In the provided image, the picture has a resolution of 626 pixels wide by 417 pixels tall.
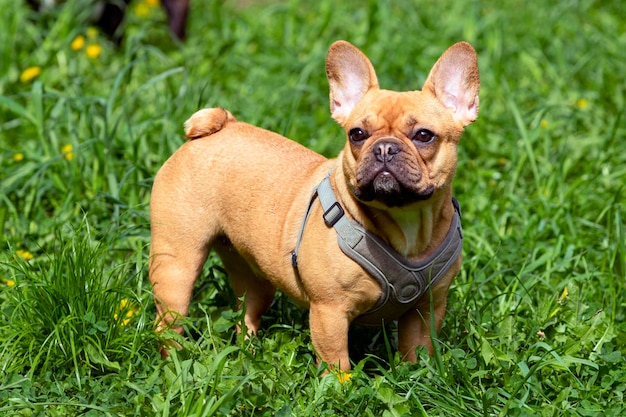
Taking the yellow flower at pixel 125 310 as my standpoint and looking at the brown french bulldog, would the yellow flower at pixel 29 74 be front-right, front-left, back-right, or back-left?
back-left

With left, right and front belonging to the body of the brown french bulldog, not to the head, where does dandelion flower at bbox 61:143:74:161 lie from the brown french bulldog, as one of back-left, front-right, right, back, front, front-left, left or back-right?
back

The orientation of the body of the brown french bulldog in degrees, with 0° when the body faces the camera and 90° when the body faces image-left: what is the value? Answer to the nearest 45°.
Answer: approximately 315°

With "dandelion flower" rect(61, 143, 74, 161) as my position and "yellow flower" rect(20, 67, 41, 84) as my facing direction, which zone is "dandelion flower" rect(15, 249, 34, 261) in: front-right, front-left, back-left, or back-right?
back-left

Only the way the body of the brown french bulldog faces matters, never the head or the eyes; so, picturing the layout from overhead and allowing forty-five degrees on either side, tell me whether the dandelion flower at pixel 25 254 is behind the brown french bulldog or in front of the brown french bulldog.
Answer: behind

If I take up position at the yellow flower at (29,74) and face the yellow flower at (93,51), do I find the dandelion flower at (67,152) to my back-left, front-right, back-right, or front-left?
back-right

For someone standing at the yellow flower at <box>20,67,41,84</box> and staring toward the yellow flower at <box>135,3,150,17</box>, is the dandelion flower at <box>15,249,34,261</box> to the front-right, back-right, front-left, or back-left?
back-right

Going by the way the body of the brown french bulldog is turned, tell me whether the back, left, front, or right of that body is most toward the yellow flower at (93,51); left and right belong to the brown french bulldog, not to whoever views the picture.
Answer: back
